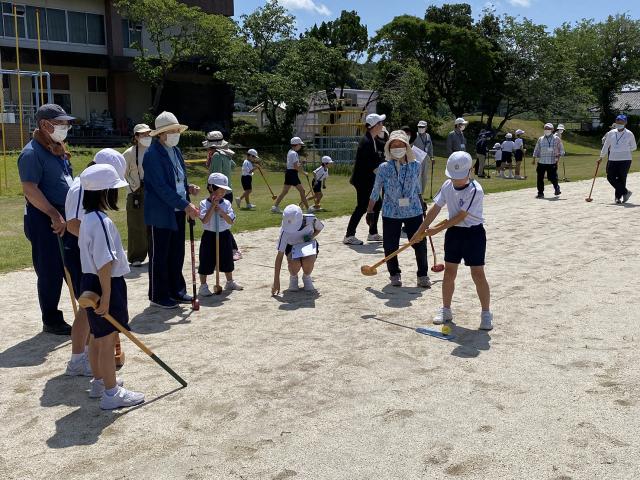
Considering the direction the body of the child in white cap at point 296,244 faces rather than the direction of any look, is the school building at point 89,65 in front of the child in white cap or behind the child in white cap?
behind

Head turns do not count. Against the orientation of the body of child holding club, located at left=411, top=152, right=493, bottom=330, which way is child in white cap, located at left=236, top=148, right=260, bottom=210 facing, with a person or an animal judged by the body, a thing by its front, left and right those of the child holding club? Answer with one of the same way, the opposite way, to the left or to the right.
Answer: to the left

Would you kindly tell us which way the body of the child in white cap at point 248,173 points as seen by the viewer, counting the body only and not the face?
to the viewer's right

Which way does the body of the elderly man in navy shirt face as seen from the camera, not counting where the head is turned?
to the viewer's right

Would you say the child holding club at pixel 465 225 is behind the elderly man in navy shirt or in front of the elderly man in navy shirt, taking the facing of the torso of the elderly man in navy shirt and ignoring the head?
in front

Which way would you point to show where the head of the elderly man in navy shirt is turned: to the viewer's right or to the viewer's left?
to the viewer's right

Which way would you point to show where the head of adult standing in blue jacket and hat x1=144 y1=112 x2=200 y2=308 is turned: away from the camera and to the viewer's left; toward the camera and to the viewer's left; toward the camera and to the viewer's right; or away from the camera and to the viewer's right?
toward the camera and to the viewer's right

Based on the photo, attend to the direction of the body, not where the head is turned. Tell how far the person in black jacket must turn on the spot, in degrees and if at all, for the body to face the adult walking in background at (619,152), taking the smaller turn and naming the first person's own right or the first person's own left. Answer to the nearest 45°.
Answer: approximately 45° to the first person's own left
